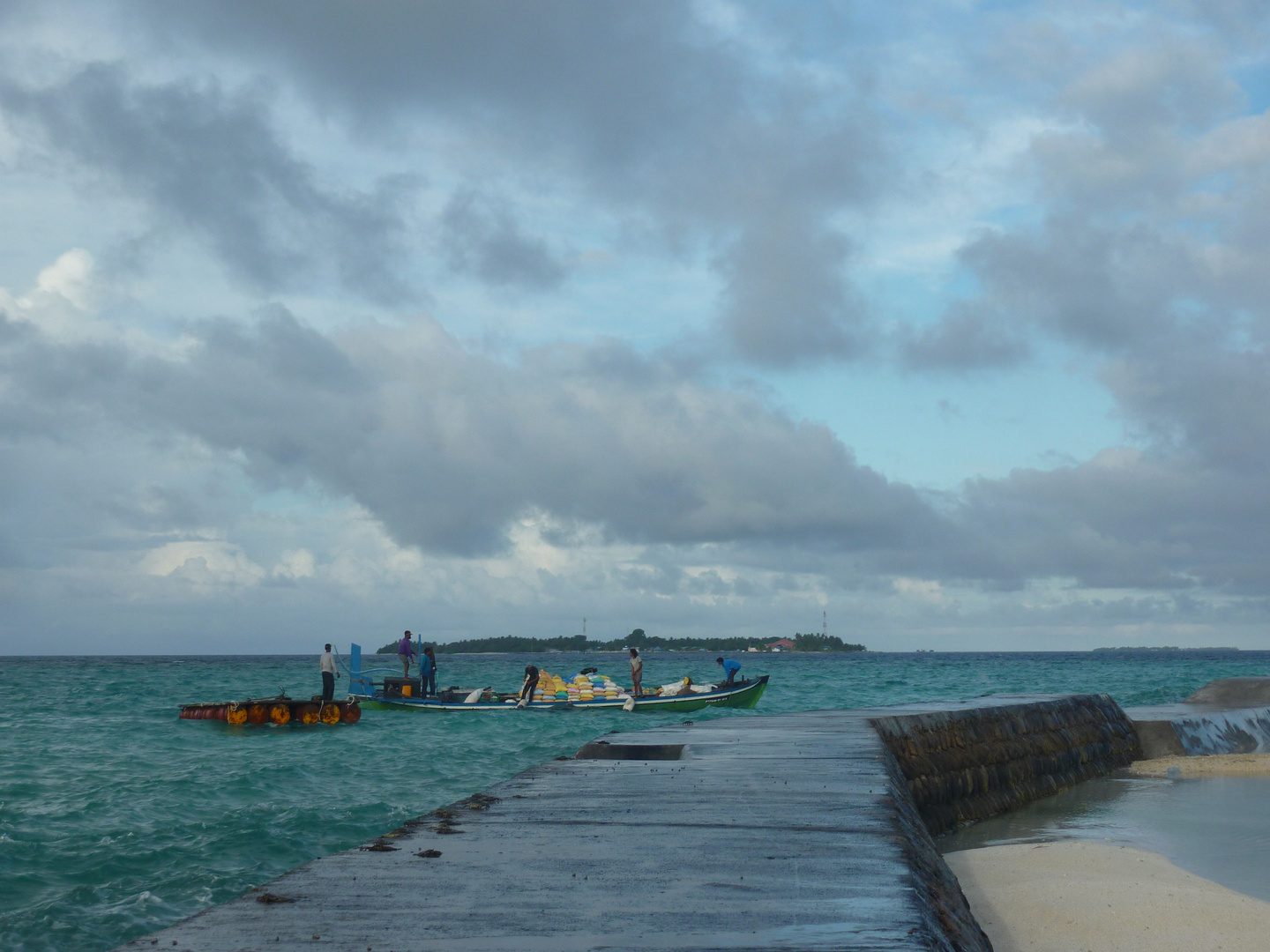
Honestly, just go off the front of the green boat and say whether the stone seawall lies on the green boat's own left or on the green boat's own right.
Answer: on the green boat's own right

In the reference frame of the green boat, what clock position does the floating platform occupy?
The floating platform is roughly at 5 o'clock from the green boat.

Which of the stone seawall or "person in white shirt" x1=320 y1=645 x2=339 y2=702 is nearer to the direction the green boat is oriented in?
the stone seawall

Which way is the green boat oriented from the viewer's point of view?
to the viewer's right

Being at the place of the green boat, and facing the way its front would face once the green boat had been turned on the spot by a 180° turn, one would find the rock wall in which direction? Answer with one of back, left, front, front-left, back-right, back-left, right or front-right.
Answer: left

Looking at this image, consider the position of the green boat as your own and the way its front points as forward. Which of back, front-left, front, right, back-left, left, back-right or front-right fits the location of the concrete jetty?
right

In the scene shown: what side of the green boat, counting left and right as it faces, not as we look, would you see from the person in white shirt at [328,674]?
back

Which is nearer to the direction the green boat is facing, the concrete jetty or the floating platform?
the concrete jetty
